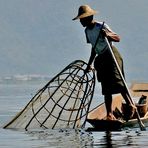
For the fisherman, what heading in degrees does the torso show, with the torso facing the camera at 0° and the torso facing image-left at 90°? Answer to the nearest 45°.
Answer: approximately 45°
